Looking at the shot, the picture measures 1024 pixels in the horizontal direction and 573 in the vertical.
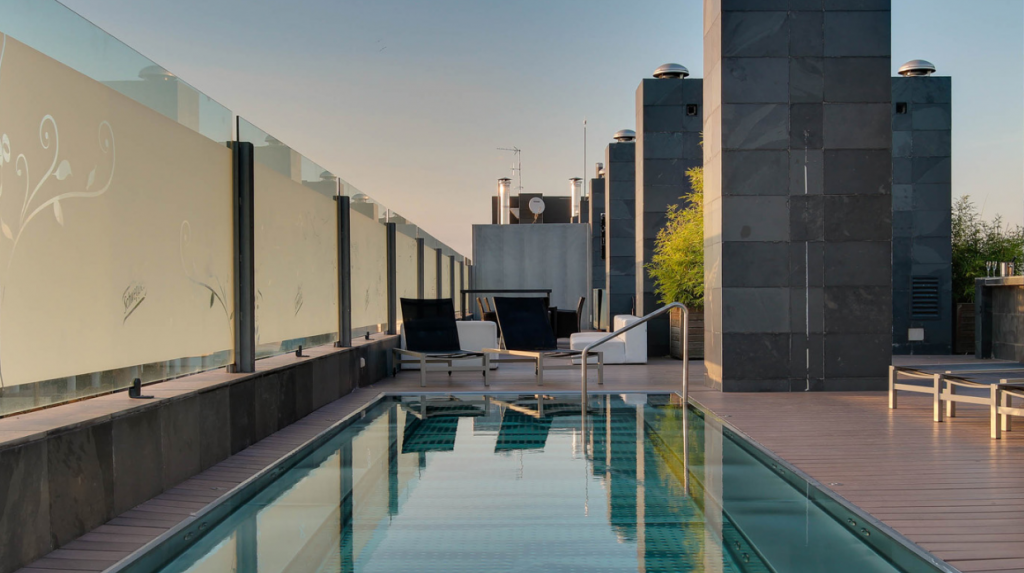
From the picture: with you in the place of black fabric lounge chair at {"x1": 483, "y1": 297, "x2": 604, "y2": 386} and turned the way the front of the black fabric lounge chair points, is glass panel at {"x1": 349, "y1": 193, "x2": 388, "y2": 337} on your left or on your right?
on your right

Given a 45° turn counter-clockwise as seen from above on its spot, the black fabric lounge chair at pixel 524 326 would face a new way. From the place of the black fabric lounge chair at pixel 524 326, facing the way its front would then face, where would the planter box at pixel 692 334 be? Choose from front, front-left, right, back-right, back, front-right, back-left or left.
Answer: front-left

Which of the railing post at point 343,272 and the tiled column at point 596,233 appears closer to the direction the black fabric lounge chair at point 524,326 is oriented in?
the railing post

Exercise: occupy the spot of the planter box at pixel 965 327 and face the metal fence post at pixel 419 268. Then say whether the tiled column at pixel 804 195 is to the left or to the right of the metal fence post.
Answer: left

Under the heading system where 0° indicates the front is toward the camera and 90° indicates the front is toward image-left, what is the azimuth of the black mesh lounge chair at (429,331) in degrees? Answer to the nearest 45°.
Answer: approximately 315°

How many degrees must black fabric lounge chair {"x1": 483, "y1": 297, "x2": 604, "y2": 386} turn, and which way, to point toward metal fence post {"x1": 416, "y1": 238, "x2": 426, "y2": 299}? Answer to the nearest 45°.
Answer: approximately 180°

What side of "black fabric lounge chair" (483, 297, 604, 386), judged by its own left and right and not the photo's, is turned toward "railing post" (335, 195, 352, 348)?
right
